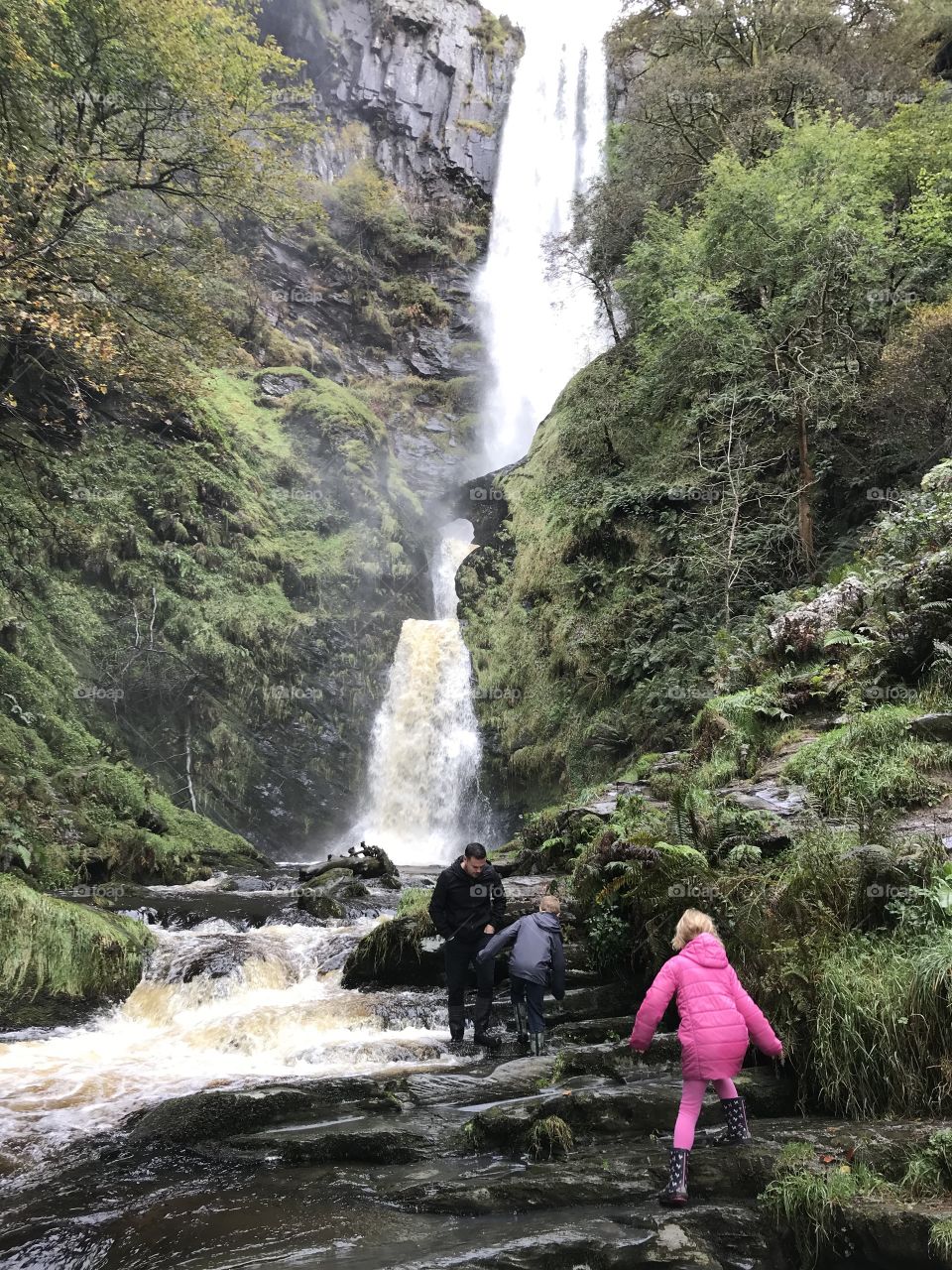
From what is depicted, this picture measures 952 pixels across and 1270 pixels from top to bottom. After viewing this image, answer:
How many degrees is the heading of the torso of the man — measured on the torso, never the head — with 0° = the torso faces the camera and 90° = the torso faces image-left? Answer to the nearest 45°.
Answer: approximately 315°

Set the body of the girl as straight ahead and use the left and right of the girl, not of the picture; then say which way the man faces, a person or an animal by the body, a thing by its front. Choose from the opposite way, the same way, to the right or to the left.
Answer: the opposite way

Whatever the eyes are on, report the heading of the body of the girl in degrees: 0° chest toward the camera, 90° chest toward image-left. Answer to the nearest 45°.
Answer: approximately 135°

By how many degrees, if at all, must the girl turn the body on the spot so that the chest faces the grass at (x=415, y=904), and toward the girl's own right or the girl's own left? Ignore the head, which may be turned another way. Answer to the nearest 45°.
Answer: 0° — they already face it

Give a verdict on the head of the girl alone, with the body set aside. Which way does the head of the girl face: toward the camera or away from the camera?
away from the camera

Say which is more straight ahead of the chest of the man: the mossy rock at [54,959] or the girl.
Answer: the girl
